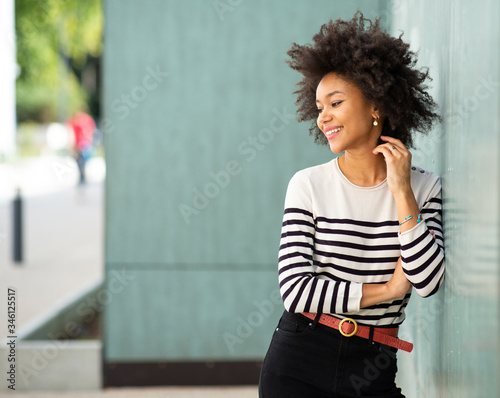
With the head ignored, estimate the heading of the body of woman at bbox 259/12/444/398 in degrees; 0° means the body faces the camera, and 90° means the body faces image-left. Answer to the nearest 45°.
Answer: approximately 0°

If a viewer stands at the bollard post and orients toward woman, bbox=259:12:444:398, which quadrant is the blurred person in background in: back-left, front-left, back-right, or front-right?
back-left

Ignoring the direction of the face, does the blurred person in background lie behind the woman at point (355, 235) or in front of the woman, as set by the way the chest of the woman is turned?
behind

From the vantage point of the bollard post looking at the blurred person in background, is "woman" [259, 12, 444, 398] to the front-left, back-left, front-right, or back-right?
back-right

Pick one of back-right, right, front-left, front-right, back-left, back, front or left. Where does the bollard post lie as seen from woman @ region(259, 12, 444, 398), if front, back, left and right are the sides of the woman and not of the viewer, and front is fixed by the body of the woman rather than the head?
back-right
